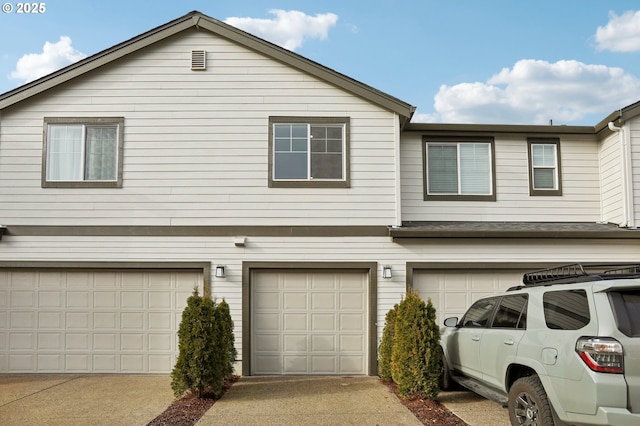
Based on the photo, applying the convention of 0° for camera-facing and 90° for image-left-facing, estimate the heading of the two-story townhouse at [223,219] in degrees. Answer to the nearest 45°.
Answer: approximately 0°

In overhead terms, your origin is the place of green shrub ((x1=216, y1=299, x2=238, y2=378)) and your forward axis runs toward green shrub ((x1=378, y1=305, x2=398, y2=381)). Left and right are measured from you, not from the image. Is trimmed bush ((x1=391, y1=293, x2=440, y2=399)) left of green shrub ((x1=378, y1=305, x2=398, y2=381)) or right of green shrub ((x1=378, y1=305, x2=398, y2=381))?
right

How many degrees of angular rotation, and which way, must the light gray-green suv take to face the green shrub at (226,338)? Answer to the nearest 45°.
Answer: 0° — it already faces it

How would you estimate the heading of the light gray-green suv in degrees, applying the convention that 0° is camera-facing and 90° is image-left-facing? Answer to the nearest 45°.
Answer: approximately 135°

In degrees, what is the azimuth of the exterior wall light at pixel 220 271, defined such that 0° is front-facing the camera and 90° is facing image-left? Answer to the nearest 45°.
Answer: approximately 0°

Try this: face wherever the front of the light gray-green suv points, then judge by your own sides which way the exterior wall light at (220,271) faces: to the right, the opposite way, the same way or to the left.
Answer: the opposite way

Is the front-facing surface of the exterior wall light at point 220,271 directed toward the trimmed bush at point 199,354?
yes

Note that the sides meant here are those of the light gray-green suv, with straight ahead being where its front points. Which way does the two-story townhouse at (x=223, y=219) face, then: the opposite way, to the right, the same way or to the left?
the opposite way
